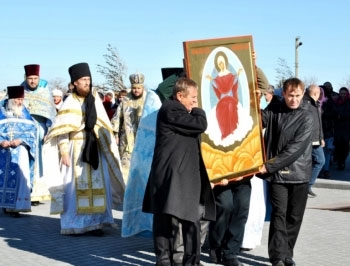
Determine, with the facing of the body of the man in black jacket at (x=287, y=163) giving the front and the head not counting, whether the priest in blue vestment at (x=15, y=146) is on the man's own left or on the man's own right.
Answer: on the man's own right

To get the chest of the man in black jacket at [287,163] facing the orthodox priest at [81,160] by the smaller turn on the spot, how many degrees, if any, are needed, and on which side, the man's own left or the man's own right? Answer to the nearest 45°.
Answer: approximately 90° to the man's own right

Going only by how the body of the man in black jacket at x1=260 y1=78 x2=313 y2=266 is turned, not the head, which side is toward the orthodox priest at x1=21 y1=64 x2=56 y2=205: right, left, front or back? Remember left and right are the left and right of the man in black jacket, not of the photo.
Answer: right

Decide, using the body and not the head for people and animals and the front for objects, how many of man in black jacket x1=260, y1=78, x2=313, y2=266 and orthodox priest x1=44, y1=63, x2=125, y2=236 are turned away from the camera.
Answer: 0

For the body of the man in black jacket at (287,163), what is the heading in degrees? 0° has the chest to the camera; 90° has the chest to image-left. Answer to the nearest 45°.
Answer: approximately 45°
